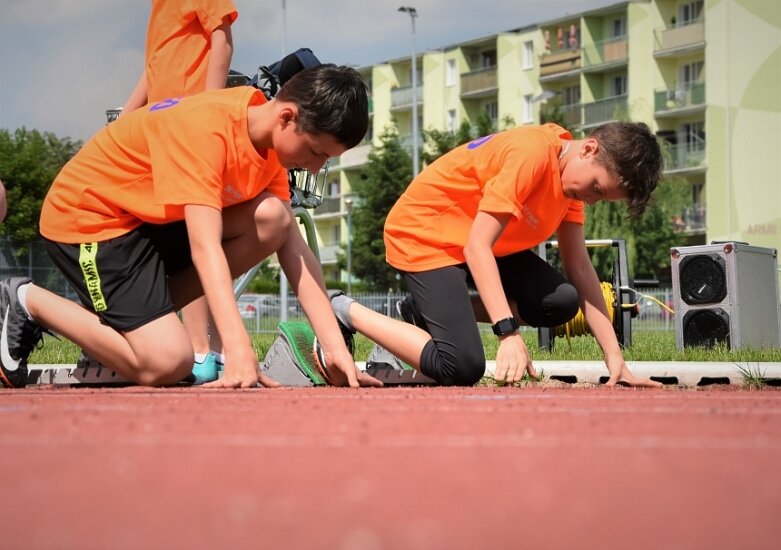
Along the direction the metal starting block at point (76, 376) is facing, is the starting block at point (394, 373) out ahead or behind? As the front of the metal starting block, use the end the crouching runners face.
ahead

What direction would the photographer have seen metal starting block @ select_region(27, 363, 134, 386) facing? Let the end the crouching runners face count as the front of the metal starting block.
facing to the right of the viewer

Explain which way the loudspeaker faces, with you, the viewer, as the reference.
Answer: facing the viewer and to the left of the viewer

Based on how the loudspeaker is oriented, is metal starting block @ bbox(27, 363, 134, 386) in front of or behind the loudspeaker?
in front

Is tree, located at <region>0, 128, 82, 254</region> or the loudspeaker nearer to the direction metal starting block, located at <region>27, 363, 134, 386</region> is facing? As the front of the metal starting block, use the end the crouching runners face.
the loudspeaker

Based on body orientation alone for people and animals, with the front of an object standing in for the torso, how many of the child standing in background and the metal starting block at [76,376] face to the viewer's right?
1

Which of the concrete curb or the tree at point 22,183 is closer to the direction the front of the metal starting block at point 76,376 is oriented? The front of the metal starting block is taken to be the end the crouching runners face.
the concrete curb

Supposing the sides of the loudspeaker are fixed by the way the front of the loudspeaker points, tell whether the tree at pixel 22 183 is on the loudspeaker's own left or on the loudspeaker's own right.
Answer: on the loudspeaker's own right

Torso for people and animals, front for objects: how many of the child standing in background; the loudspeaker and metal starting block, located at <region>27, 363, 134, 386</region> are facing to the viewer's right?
1
